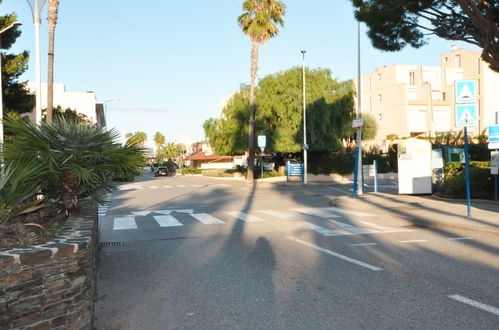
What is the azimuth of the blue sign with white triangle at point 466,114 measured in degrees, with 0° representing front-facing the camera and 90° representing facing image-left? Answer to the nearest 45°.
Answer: approximately 0°

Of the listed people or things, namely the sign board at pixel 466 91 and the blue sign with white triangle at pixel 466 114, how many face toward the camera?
2

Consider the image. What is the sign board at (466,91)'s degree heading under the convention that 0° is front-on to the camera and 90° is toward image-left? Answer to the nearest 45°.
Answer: approximately 0°

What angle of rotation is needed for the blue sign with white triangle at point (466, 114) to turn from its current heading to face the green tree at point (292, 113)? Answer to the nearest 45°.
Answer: approximately 135° to its right

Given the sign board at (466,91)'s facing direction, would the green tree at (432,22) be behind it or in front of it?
behind

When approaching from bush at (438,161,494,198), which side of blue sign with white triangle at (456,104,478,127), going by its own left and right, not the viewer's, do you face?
back

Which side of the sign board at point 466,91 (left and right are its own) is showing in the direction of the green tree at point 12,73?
right

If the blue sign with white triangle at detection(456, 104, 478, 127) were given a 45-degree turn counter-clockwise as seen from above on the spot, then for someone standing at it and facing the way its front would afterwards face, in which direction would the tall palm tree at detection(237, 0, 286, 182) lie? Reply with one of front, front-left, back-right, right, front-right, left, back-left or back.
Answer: back

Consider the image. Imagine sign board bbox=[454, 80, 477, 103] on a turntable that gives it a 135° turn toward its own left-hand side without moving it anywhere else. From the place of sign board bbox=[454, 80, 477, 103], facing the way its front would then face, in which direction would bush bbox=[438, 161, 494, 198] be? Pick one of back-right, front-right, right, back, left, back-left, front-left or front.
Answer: front-left
